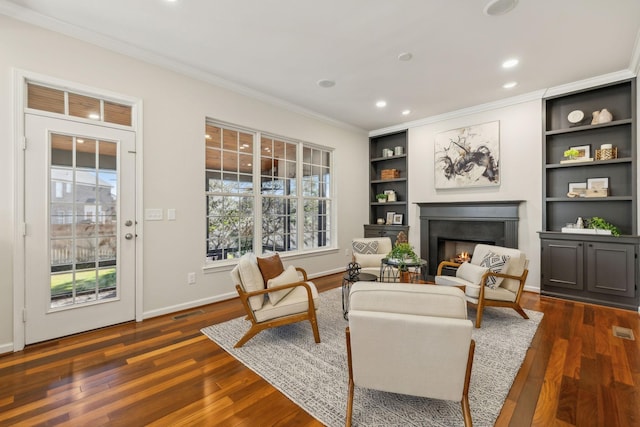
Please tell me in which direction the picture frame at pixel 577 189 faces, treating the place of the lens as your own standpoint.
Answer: facing the viewer

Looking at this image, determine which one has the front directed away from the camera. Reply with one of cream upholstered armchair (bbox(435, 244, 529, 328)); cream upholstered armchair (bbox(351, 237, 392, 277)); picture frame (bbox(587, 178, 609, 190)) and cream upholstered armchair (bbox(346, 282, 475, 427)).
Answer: cream upholstered armchair (bbox(346, 282, 475, 427))

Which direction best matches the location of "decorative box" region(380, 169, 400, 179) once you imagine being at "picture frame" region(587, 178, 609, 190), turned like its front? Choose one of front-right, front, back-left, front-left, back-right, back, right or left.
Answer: right

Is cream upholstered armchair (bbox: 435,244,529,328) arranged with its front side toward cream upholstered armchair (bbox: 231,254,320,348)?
yes

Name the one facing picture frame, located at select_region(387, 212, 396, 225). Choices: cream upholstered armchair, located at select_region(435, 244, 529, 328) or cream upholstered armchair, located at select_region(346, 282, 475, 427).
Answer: cream upholstered armchair, located at select_region(346, 282, 475, 427)

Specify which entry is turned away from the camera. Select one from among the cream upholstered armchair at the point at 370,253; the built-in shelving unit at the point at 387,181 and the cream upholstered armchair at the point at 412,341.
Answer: the cream upholstered armchair at the point at 412,341

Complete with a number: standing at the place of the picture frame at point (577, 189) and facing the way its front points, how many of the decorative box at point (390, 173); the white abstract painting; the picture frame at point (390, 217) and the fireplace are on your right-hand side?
4

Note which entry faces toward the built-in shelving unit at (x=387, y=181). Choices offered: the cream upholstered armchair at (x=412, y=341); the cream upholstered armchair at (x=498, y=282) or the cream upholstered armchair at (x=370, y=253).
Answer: the cream upholstered armchair at (x=412, y=341)

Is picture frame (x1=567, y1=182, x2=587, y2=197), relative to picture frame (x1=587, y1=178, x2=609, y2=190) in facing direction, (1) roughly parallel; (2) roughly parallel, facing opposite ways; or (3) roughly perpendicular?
roughly parallel

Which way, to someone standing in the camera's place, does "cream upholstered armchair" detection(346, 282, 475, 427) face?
facing away from the viewer

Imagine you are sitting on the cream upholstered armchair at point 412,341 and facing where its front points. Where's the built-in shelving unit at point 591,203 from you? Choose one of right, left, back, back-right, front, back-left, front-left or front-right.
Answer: front-right

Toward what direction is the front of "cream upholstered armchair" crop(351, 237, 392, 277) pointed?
toward the camera

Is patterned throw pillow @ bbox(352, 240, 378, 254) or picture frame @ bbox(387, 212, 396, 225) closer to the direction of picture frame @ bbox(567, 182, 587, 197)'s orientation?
the patterned throw pillow

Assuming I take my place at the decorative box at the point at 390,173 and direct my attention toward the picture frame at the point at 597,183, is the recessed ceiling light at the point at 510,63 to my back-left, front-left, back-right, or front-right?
front-right

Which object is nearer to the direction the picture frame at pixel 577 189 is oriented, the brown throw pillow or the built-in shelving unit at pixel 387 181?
the brown throw pillow

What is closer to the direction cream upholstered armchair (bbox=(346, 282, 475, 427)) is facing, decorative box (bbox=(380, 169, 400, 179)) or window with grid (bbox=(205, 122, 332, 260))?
the decorative box

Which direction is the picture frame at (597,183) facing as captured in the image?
toward the camera

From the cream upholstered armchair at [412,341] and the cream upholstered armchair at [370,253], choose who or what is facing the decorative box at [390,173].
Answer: the cream upholstered armchair at [412,341]

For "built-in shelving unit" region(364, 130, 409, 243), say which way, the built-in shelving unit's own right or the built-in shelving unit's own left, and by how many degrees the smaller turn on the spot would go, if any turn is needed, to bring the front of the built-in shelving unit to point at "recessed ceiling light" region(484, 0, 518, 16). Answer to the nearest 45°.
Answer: approximately 45° to the built-in shelving unit's own left

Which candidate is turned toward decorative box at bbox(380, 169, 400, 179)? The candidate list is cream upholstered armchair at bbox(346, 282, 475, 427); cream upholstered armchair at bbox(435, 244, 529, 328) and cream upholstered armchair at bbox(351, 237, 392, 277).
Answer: cream upholstered armchair at bbox(346, 282, 475, 427)
